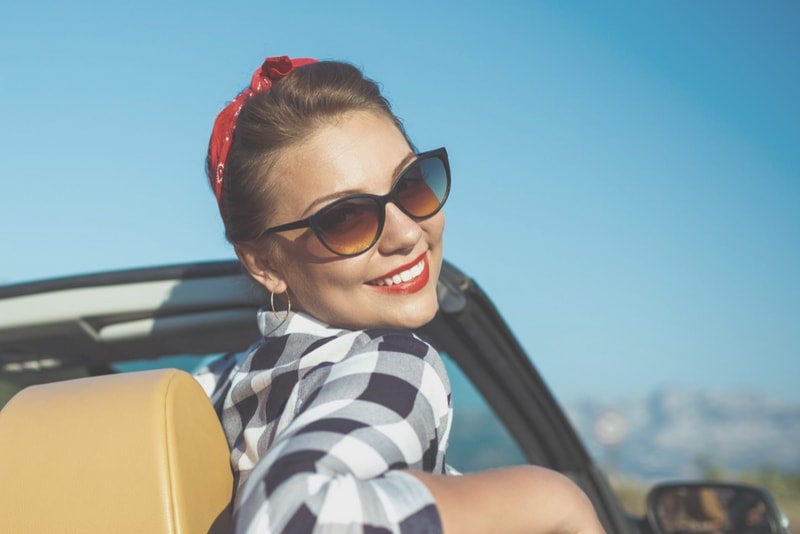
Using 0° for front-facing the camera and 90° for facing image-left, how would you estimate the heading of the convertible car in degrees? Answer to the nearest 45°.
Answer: approximately 225°
